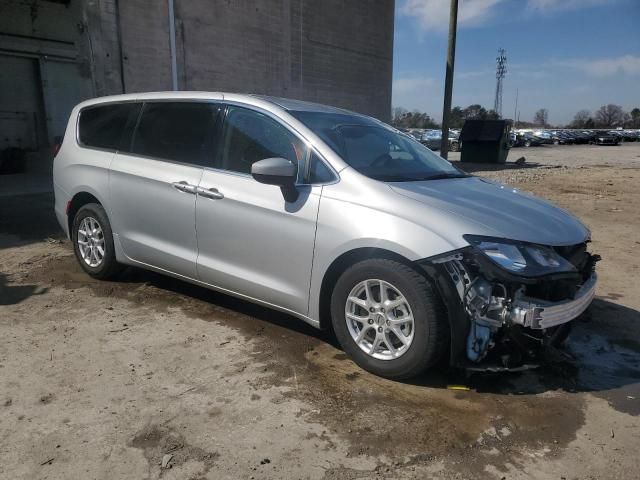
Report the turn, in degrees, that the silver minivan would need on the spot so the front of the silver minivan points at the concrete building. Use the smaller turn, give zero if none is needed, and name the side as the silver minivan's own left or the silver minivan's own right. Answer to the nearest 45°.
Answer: approximately 135° to the silver minivan's own left

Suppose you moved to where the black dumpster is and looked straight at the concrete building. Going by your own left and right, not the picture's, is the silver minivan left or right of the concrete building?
left

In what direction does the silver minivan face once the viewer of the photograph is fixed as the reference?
facing the viewer and to the right of the viewer

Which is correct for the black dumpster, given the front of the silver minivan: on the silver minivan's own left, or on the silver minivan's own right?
on the silver minivan's own left

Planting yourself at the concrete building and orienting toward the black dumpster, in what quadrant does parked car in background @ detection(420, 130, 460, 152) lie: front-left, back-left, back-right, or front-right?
front-left

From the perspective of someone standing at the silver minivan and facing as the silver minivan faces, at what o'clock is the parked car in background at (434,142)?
The parked car in background is roughly at 8 o'clock from the silver minivan.
